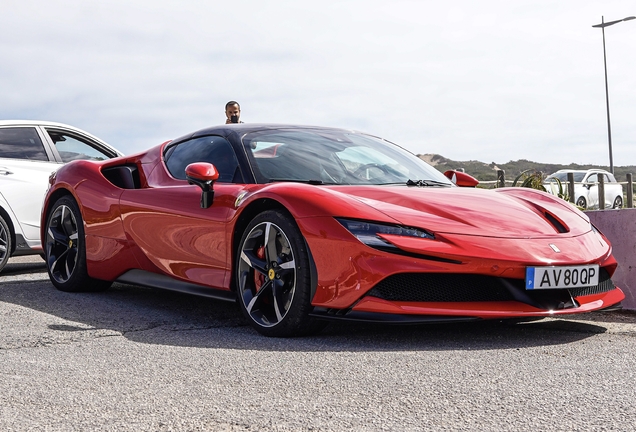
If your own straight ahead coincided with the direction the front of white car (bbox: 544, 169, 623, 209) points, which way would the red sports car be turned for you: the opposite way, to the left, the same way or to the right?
to the left

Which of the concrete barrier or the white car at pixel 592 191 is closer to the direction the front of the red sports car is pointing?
the concrete barrier

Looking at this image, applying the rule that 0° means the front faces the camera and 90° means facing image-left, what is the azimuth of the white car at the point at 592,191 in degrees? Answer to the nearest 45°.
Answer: approximately 45°

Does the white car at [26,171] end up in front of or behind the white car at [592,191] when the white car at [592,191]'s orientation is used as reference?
in front

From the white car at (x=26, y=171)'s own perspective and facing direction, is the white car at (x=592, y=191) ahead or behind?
ahead

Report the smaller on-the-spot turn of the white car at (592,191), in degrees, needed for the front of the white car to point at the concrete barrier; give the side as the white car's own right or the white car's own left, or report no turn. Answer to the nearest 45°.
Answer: approximately 45° to the white car's own left

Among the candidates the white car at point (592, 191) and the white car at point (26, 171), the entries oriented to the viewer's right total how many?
1

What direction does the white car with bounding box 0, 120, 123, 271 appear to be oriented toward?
to the viewer's right

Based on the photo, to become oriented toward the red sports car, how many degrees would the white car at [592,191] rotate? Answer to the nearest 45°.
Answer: approximately 45° to its left

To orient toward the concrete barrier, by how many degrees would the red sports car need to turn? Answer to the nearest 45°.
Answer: approximately 90° to its left

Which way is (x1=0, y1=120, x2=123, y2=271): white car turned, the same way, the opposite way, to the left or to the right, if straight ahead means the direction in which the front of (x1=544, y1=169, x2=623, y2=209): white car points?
the opposite way

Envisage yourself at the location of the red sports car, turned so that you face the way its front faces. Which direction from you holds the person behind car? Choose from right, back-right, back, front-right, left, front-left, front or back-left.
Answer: back-left
